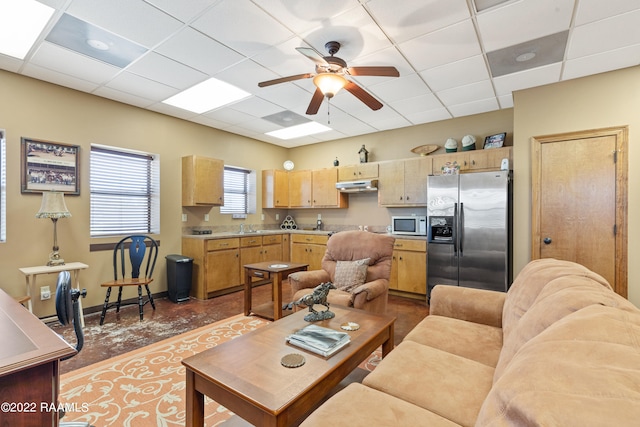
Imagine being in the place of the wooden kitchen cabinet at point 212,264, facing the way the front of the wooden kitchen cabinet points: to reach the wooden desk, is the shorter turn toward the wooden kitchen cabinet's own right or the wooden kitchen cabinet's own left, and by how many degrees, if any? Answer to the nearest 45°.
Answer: approximately 45° to the wooden kitchen cabinet's own right

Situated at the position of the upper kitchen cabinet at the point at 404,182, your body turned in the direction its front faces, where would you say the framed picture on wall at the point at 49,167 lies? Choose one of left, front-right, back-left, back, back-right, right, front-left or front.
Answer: front-right

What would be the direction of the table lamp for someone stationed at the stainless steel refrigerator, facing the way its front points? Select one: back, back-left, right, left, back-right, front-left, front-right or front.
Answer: front-right

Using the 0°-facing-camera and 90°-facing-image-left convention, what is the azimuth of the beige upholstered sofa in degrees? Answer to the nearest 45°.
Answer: approximately 90°

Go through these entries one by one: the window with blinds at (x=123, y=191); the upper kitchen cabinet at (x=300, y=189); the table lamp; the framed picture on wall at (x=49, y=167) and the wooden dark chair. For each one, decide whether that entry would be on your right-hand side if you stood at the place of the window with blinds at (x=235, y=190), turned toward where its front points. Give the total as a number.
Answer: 4

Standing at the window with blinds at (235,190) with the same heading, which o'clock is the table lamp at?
The table lamp is roughly at 3 o'clock from the window with blinds.

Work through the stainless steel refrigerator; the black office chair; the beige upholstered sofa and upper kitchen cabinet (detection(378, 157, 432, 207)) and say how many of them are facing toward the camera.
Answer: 2

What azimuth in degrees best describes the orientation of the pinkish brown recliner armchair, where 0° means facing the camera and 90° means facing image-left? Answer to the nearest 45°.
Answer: approximately 45°
